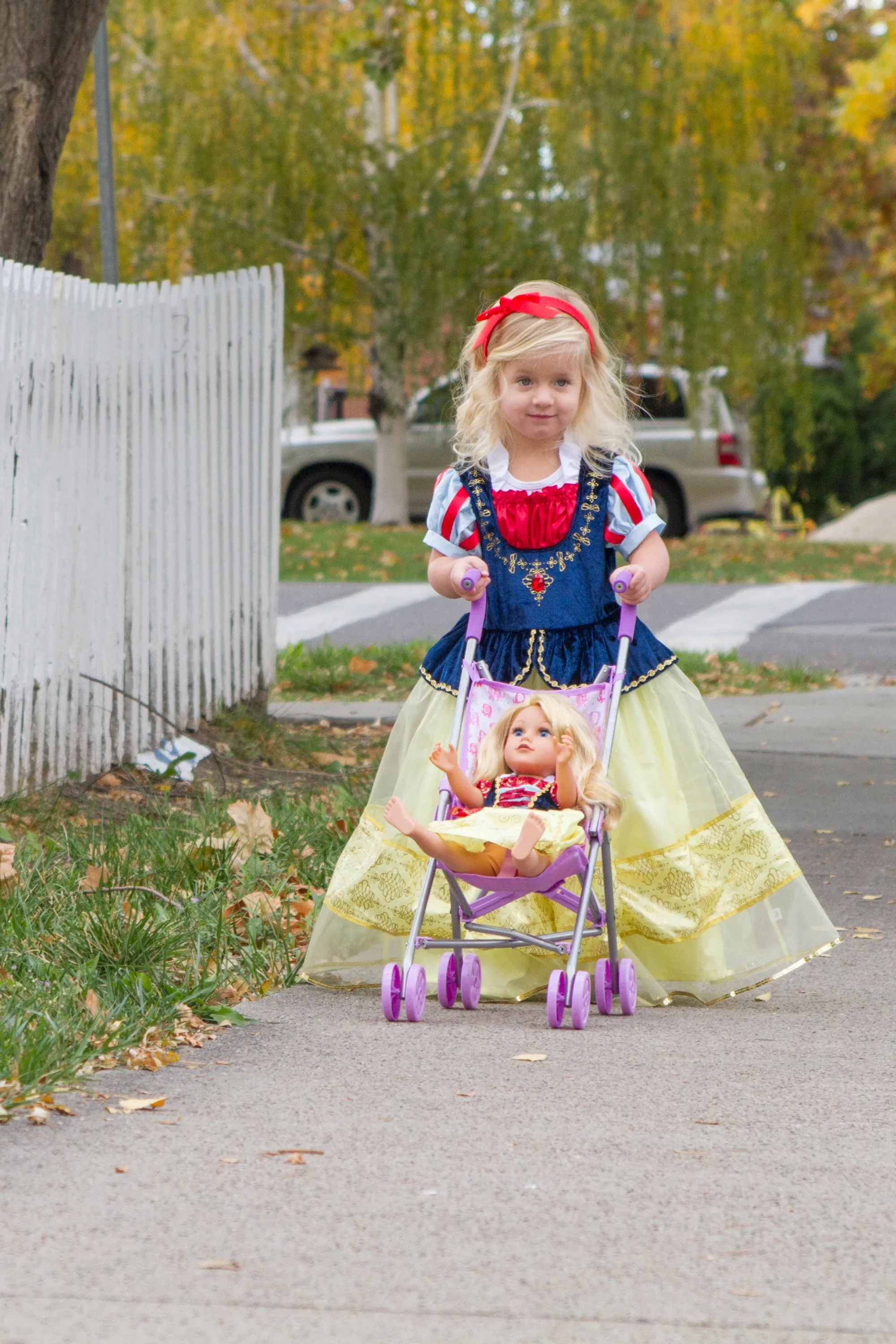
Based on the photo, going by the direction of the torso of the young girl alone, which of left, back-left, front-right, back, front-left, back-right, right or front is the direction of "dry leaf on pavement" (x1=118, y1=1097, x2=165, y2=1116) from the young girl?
front-right

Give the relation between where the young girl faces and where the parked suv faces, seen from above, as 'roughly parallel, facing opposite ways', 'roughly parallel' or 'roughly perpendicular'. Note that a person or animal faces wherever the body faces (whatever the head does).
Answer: roughly perpendicular

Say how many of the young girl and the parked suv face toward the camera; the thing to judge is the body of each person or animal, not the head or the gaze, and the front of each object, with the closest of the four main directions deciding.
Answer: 1

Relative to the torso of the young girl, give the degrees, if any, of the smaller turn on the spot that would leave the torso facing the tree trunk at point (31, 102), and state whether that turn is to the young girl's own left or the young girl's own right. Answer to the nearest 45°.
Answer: approximately 135° to the young girl's own right

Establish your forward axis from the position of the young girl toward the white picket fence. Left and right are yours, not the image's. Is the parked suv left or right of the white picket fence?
right

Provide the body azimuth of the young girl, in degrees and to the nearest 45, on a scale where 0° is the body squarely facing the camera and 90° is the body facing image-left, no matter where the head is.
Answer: approximately 0°

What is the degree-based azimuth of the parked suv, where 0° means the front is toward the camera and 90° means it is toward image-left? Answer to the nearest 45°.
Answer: approximately 90°

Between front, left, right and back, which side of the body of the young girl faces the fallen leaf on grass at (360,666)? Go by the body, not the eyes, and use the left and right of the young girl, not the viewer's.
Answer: back

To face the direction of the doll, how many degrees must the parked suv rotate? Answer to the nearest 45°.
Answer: approximately 90° to its left

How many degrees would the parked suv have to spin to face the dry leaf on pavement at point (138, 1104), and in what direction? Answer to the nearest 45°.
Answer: approximately 90° to its left

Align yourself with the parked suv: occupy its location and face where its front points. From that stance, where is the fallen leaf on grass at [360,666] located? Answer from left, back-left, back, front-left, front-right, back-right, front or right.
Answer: left
